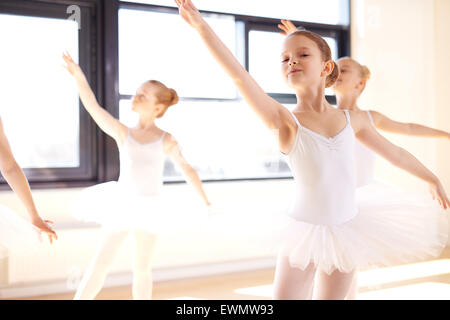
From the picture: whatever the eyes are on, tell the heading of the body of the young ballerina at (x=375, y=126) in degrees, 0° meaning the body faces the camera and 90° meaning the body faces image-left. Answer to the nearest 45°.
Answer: approximately 45°

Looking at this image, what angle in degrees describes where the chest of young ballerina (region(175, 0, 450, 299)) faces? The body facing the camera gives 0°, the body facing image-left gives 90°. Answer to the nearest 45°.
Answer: approximately 0°

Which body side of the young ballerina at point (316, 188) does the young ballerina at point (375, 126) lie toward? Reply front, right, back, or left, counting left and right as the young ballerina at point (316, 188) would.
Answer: back

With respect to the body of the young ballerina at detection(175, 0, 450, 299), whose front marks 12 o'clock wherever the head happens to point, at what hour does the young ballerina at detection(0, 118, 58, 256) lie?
the young ballerina at detection(0, 118, 58, 256) is roughly at 3 o'clock from the young ballerina at detection(175, 0, 450, 299).

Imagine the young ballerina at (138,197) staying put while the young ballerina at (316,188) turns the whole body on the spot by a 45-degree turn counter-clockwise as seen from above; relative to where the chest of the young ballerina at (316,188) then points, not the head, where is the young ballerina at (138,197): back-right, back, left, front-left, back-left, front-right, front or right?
back
